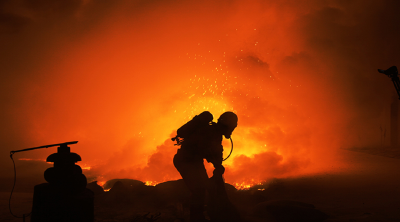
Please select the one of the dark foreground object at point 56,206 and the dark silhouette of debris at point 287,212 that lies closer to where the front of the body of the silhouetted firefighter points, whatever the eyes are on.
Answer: the dark silhouette of debris

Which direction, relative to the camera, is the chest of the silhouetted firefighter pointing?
to the viewer's right

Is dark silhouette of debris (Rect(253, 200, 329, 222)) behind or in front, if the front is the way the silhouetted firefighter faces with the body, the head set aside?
in front

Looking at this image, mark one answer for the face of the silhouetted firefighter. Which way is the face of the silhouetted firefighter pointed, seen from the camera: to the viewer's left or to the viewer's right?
to the viewer's right
